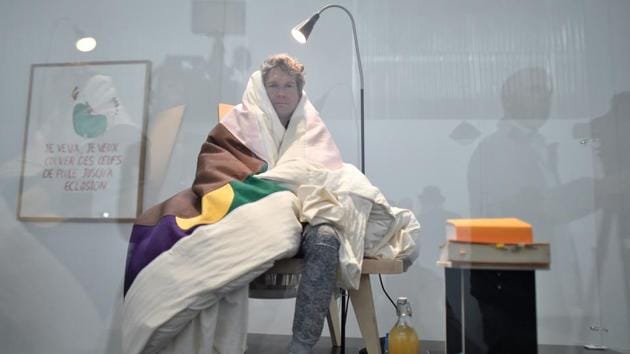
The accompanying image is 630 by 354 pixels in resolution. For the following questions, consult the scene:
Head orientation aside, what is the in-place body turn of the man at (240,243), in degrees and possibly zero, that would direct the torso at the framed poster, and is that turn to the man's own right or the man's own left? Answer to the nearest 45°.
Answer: approximately 135° to the man's own right

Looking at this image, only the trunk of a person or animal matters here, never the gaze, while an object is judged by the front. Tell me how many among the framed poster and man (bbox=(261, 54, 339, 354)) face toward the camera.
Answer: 2

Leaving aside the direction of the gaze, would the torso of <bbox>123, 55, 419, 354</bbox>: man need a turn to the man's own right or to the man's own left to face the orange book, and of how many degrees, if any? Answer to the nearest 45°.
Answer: approximately 45° to the man's own left

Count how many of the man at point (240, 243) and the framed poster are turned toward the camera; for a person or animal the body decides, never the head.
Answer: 2

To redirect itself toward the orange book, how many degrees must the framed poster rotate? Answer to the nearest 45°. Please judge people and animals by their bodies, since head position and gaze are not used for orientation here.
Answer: approximately 45° to its left

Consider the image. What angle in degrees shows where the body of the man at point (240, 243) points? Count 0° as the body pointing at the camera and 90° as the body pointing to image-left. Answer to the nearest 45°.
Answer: approximately 0°
